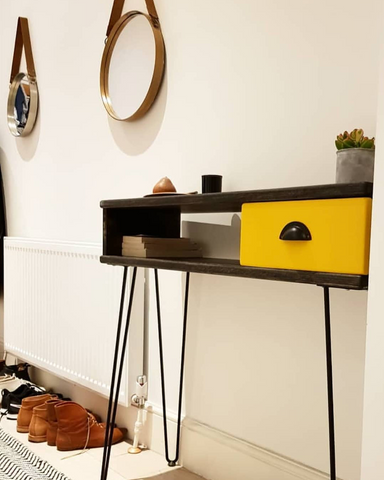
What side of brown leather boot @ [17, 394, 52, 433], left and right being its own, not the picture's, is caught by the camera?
right

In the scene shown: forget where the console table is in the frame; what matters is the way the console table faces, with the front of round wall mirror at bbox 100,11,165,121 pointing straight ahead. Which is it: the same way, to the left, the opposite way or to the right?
the same way

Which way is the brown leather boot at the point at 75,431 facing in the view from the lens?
facing to the right of the viewer
